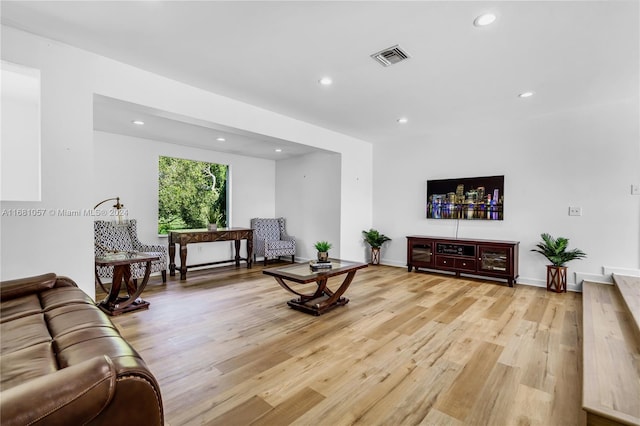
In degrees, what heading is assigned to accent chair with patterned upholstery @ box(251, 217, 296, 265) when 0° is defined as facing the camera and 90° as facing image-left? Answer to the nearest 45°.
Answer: approximately 315°

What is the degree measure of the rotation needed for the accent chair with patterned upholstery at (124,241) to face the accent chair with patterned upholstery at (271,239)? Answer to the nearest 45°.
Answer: approximately 45° to its left

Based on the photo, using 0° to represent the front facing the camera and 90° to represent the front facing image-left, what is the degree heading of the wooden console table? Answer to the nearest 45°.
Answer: approximately 315°

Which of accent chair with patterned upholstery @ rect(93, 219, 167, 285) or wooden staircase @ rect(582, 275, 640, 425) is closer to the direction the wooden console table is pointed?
the wooden staircase
